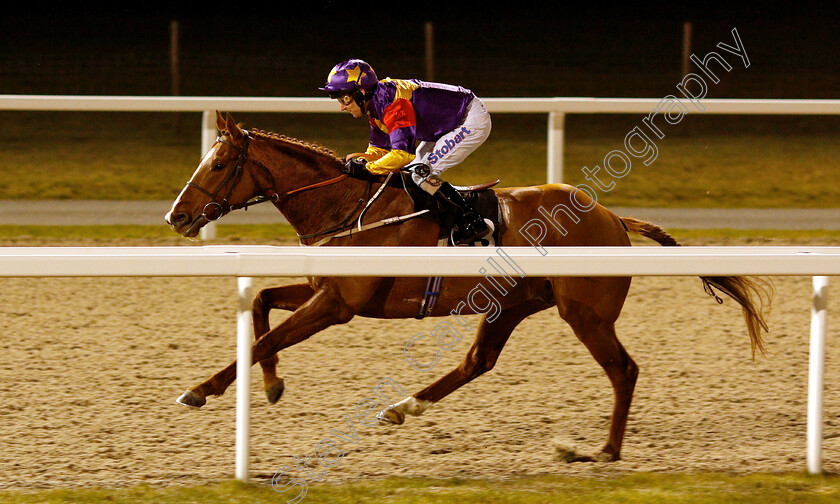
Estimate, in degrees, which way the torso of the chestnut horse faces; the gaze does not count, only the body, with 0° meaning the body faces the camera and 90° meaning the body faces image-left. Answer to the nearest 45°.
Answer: approximately 90°

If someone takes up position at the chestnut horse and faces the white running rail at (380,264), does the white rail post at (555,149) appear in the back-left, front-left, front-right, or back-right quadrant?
back-left

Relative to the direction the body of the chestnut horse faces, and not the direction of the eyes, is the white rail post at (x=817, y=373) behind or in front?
behind

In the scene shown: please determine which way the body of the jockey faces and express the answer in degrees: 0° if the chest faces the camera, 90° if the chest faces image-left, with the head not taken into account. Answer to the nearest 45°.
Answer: approximately 90°

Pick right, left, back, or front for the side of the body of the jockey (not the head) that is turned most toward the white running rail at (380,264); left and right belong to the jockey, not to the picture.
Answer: left
